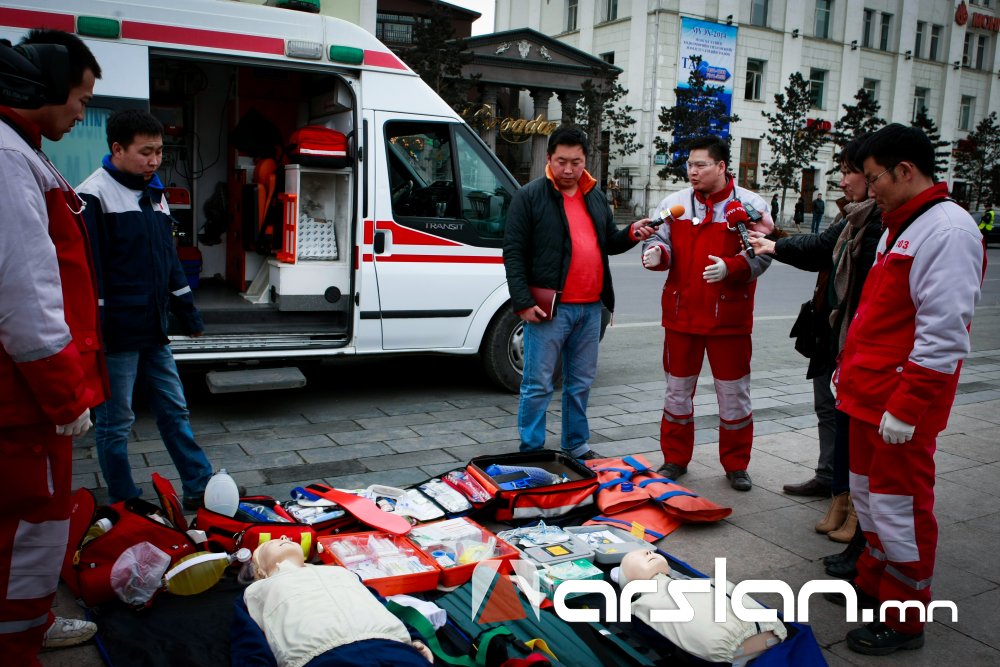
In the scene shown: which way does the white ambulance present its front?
to the viewer's right

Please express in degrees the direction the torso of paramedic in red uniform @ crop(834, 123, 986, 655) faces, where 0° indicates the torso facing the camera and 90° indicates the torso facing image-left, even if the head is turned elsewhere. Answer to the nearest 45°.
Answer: approximately 90°

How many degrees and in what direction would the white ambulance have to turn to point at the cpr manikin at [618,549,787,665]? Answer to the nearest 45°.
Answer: approximately 90° to its right

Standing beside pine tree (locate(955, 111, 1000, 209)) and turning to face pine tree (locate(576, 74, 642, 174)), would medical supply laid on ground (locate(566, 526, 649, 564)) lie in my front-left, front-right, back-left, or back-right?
front-left

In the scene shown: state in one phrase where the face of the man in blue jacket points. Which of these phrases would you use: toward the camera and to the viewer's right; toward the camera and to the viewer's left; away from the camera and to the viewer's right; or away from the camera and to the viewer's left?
toward the camera and to the viewer's right

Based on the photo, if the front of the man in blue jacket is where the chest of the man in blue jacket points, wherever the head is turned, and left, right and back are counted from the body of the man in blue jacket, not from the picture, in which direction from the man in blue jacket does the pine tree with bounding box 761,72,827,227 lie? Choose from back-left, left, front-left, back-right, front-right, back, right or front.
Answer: left

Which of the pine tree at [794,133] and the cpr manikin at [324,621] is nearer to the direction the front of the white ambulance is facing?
the pine tree

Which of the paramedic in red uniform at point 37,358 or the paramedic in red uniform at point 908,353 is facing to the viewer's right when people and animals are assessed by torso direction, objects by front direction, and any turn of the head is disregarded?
the paramedic in red uniform at point 37,358

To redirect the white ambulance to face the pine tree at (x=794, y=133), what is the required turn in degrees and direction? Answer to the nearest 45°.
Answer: approximately 45° to its left

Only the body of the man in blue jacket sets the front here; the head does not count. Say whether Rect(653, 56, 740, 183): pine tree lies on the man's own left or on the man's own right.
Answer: on the man's own left

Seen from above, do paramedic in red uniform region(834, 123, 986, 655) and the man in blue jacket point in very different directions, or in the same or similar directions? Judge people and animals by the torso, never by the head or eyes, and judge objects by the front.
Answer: very different directions

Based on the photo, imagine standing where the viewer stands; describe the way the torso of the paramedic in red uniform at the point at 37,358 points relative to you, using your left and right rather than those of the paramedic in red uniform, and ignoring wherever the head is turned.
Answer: facing to the right of the viewer

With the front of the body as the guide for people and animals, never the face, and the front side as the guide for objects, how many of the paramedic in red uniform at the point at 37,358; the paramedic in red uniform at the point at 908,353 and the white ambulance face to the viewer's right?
2

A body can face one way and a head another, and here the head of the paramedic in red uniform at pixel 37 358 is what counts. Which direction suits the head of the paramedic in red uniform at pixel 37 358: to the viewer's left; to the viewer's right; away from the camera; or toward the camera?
to the viewer's right
